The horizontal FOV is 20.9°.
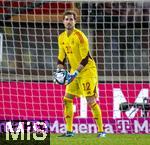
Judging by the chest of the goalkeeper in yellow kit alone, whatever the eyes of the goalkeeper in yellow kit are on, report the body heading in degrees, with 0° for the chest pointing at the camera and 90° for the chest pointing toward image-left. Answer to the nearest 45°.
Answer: approximately 45°
